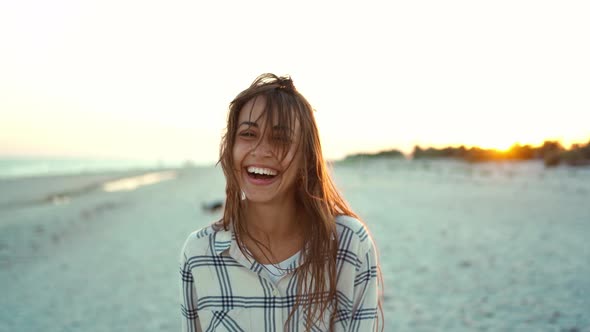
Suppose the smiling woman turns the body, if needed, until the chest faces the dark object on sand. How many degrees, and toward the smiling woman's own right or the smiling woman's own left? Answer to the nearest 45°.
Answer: approximately 180°

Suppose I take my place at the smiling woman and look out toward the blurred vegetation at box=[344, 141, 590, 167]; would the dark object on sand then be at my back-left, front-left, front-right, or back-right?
front-left

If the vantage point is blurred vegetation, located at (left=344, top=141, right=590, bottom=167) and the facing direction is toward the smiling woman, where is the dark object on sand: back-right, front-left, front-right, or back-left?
front-right

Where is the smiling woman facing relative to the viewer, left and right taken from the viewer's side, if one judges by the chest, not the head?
facing the viewer

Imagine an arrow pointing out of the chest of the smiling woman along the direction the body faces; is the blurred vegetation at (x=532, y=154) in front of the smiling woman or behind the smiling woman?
behind
